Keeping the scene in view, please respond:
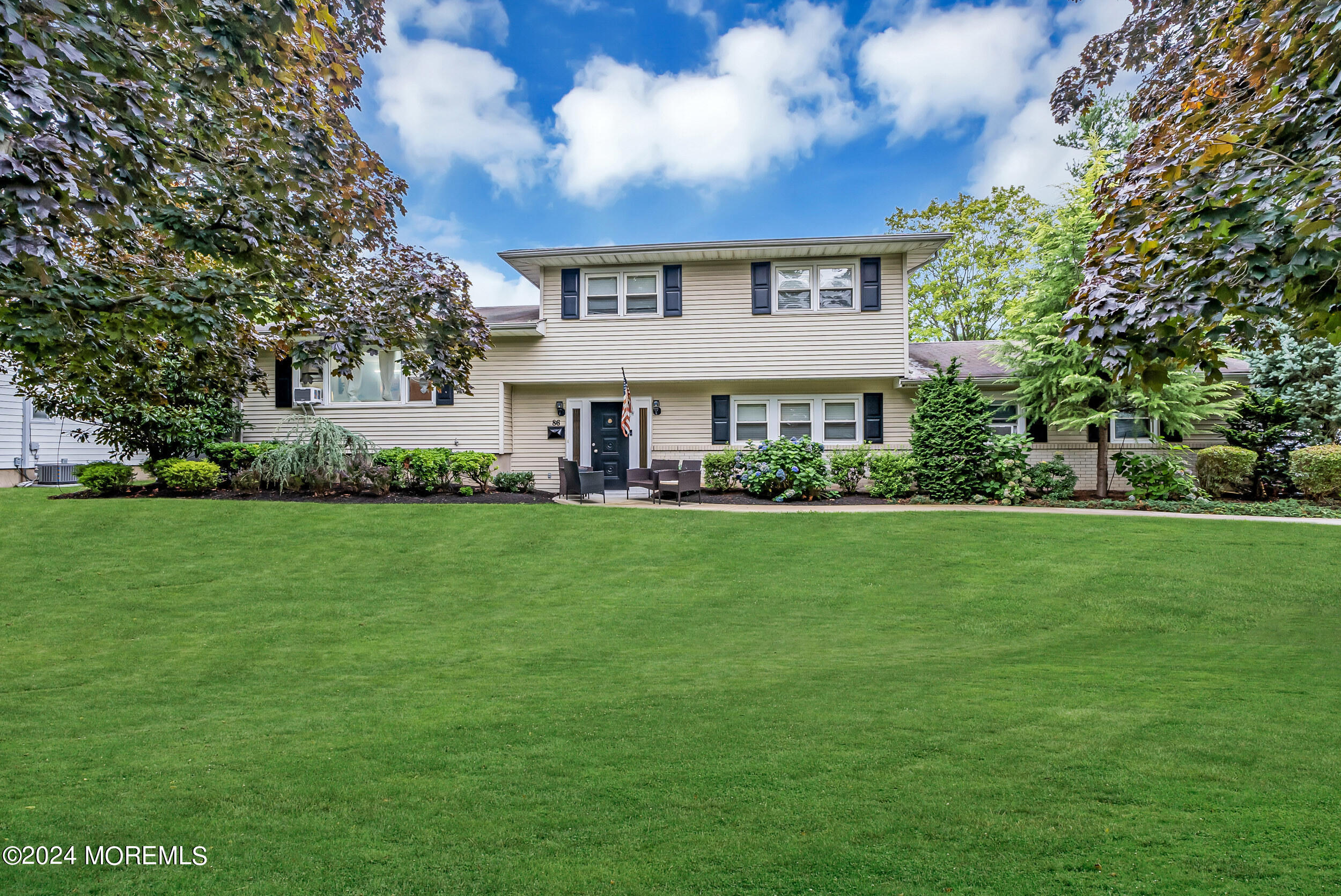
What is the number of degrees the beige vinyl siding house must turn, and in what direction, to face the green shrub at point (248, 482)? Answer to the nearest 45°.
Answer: approximately 90° to its right

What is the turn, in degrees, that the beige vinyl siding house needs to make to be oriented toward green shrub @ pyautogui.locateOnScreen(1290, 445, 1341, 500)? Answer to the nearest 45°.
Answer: approximately 90° to its left

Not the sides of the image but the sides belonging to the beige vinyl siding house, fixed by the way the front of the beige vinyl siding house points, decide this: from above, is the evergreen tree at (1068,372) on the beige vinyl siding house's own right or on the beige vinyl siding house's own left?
on the beige vinyl siding house's own left

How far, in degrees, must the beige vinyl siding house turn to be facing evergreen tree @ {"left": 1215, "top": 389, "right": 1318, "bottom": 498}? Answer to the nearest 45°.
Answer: approximately 90° to its left

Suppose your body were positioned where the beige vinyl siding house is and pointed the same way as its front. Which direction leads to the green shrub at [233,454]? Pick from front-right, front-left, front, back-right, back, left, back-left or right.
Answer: right

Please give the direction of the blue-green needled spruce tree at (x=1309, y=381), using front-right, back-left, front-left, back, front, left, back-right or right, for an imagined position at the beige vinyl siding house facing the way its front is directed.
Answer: left

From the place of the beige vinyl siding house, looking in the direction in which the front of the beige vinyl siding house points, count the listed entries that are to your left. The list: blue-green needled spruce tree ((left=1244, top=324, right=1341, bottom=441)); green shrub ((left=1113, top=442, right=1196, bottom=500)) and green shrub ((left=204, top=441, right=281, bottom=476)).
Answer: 2

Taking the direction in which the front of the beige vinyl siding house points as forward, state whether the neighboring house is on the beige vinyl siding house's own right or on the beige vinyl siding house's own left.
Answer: on the beige vinyl siding house's own right

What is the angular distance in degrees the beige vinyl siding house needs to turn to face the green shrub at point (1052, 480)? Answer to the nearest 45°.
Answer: approximately 90° to its left

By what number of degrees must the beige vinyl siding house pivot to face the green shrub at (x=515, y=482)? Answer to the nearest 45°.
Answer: approximately 90° to its right

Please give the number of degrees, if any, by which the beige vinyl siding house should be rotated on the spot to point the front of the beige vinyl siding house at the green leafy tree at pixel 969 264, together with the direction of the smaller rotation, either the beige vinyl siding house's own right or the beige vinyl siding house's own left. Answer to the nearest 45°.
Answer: approximately 135° to the beige vinyl siding house's own left

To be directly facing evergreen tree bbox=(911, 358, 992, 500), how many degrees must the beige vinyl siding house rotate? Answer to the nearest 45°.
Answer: approximately 45° to its left

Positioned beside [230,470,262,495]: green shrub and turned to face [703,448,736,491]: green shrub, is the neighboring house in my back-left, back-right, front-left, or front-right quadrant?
back-left

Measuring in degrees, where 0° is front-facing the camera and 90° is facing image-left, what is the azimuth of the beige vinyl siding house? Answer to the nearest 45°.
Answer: approximately 0°

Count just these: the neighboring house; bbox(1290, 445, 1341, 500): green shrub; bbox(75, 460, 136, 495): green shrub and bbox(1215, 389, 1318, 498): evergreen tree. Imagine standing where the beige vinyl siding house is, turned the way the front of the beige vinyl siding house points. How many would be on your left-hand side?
2
